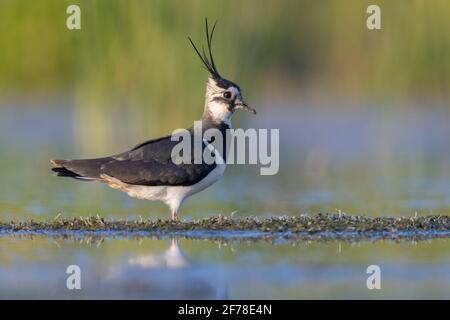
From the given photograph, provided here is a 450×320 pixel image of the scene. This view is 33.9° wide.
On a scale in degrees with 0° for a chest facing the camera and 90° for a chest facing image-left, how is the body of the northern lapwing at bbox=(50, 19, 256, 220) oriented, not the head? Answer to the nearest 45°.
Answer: approximately 270°
